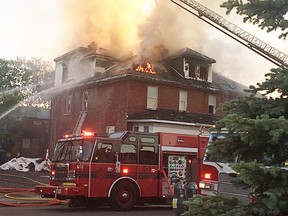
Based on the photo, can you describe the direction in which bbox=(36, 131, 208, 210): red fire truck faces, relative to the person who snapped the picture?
facing the viewer and to the left of the viewer

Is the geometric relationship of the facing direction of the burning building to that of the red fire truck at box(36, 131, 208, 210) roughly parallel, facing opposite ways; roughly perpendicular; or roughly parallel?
roughly perpendicular

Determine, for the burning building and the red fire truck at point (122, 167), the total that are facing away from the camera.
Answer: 0

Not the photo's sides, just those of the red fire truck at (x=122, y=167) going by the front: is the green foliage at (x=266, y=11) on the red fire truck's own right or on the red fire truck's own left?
on the red fire truck's own left

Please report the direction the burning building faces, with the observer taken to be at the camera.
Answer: facing the viewer and to the right of the viewer

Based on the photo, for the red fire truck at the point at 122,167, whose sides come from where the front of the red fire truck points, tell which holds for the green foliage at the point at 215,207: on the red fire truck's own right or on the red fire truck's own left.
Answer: on the red fire truck's own left

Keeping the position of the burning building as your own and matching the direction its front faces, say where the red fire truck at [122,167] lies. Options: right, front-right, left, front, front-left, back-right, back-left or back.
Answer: front-right
